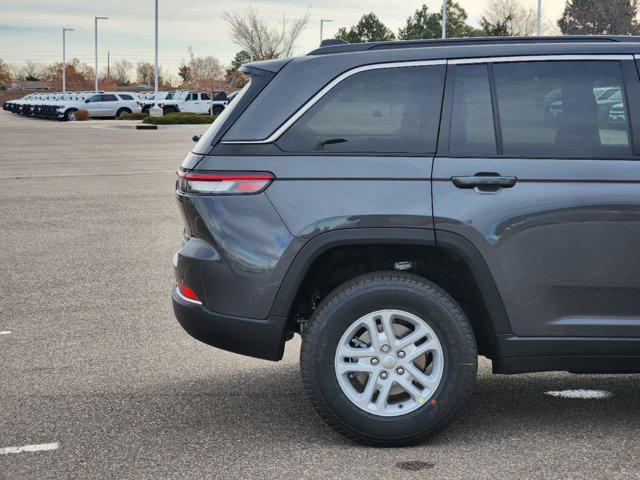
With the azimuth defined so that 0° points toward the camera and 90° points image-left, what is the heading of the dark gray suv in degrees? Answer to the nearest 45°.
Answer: approximately 270°
